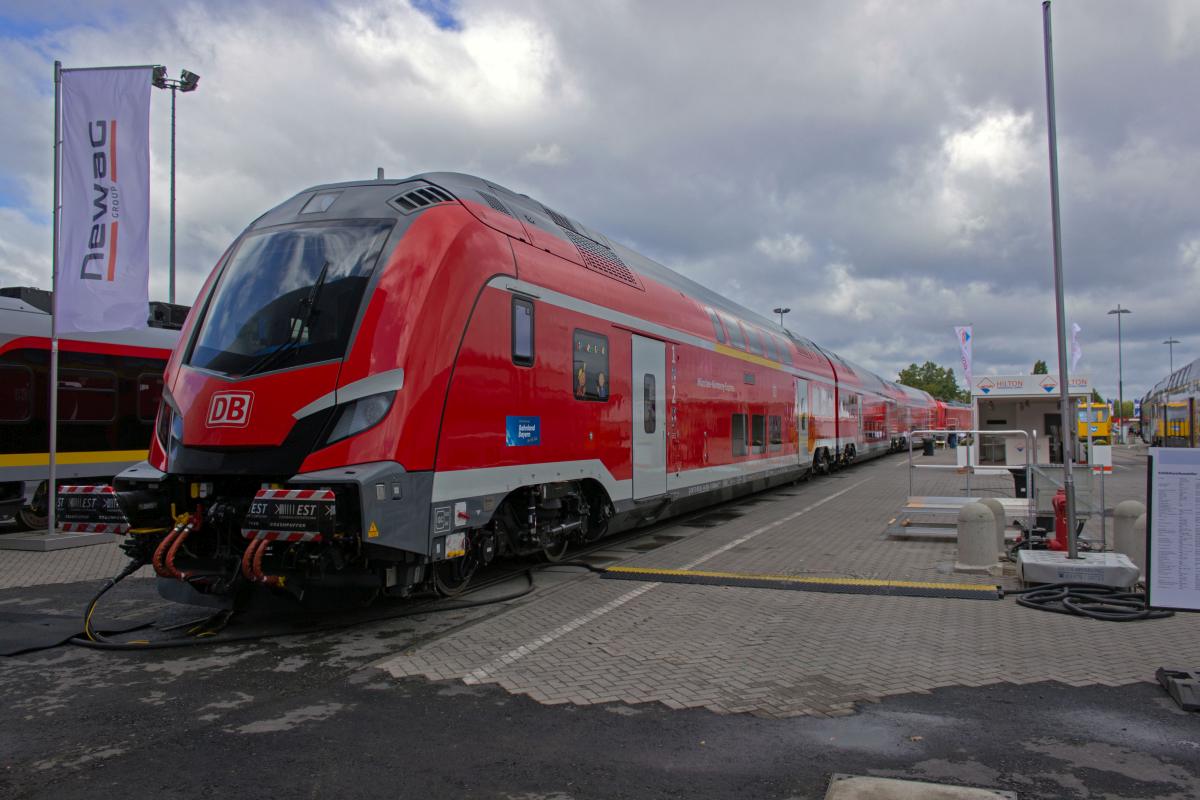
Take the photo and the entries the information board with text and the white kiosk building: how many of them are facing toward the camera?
2

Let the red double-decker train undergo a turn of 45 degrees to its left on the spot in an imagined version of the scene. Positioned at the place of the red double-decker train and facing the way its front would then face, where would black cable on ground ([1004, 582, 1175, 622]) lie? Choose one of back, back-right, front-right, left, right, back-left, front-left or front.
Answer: left

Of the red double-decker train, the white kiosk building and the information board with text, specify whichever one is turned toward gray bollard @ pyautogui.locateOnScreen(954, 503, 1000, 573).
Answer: the white kiosk building

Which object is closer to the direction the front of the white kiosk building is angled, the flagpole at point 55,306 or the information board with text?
the information board with text

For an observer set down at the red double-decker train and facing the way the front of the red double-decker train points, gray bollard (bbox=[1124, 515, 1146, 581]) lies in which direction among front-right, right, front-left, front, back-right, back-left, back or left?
front-left

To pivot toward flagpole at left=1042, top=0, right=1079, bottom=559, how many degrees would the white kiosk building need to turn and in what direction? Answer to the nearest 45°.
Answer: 0° — it already faces it

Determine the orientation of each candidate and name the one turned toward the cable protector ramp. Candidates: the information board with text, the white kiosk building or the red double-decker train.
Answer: the white kiosk building

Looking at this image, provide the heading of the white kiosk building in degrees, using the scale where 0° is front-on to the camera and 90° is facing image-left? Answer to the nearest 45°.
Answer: approximately 0°

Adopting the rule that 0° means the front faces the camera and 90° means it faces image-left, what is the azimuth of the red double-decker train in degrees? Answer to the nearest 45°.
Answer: approximately 45°
